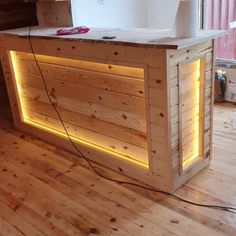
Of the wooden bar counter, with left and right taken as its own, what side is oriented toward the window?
back

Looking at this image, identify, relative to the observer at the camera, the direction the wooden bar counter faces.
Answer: facing the viewer and to the left of the viewer
